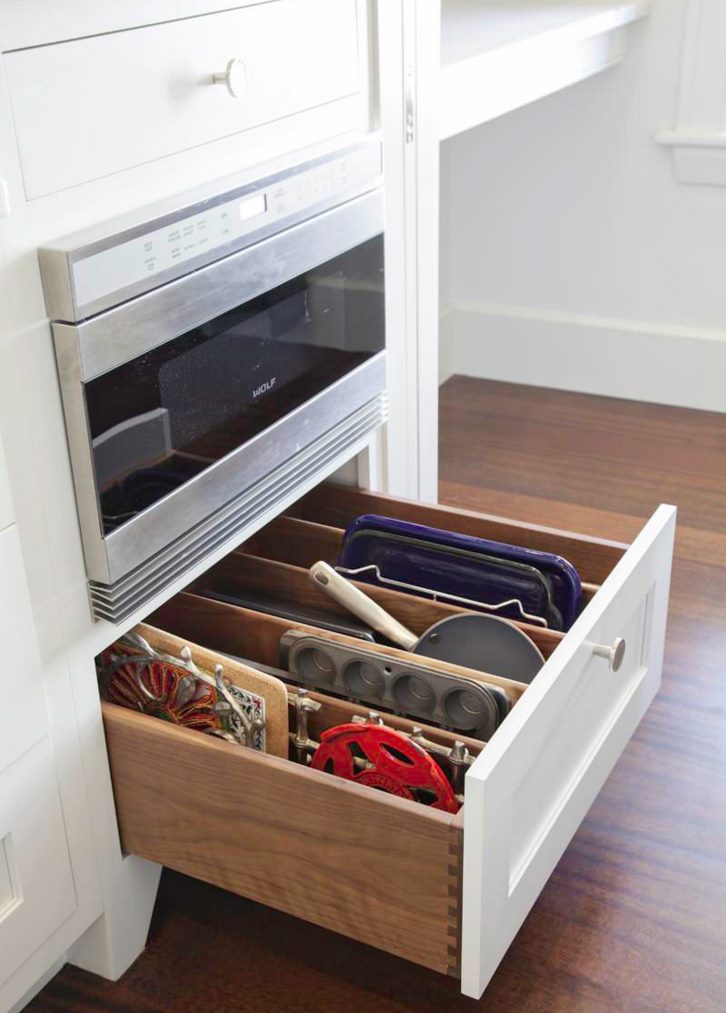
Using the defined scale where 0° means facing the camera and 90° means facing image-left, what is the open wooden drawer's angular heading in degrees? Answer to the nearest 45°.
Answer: approximately 315°

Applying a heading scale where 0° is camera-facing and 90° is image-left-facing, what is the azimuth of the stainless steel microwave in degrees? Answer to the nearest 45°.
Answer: approximately 315°

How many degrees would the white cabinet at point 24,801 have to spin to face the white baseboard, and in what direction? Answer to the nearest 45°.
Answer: approximately 90° to its left

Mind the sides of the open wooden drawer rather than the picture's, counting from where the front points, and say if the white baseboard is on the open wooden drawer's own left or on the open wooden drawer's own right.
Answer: on the open wooden drawer's own left

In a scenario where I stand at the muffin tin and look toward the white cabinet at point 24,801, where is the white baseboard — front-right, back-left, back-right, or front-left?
back-right

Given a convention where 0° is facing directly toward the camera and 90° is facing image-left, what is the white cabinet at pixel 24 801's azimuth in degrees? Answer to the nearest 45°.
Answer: approximately 315°
